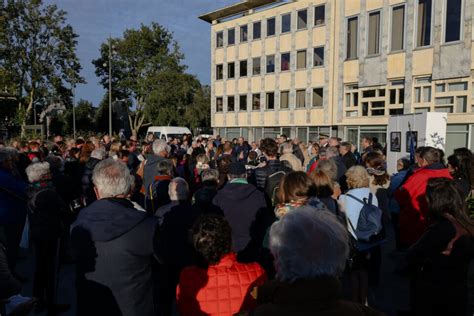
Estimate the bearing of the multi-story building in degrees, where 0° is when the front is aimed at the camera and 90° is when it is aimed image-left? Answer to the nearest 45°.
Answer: approximately 45°

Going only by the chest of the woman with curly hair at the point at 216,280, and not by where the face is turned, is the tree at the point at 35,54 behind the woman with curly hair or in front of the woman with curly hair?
in front

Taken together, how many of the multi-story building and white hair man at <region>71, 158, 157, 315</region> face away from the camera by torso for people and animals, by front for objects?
1

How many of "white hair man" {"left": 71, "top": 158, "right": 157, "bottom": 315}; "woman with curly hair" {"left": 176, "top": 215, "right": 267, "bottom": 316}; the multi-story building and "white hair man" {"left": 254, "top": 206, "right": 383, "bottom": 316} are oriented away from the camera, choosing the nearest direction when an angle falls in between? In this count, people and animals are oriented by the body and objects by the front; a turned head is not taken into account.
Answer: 3

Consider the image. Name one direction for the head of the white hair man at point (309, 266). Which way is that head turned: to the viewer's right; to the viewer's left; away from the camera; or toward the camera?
away from the camera

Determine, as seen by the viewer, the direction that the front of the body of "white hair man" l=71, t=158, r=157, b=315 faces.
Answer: away from the camera

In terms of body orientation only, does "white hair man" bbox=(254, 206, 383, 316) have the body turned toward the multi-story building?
yes

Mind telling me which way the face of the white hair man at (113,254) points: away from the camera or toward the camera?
away from the camera

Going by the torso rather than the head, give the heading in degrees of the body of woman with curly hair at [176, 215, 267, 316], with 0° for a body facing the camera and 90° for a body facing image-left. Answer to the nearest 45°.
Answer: approximately 180°

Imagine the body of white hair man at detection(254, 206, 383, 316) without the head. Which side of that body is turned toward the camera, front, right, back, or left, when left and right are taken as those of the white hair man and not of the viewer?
back

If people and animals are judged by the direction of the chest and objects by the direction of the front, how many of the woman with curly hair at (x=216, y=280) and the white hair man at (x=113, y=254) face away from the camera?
2

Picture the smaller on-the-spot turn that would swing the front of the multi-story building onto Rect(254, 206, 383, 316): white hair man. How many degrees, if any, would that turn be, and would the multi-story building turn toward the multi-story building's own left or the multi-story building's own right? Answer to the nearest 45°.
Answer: approximately 45° to the multi-story building's own left

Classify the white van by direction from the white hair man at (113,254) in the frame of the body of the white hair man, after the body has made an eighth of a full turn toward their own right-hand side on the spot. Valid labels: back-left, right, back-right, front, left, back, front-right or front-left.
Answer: front-left

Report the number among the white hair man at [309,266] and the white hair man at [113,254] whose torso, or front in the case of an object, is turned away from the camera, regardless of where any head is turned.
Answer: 2

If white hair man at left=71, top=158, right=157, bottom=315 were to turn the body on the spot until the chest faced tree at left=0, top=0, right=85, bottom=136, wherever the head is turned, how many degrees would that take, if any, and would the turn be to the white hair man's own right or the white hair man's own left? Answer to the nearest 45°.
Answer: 0° — they already face it

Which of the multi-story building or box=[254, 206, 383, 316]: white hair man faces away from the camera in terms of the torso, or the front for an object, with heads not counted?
the white hair man

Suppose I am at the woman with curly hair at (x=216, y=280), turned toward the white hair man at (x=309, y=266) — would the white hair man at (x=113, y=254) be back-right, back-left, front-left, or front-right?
back-right
